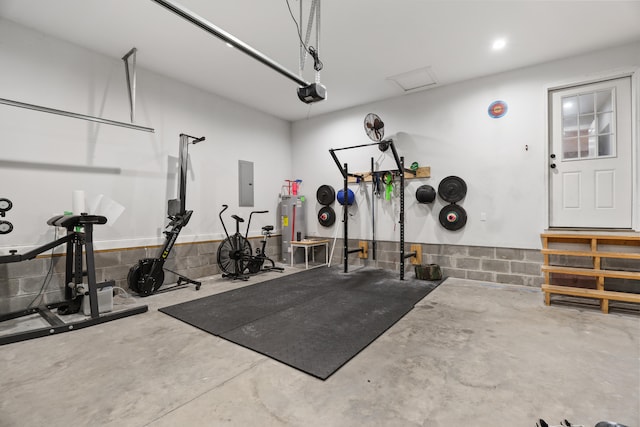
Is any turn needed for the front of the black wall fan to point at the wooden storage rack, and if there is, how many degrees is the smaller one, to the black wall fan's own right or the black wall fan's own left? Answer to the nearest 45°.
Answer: approximately 90° to the black wall fan's own left

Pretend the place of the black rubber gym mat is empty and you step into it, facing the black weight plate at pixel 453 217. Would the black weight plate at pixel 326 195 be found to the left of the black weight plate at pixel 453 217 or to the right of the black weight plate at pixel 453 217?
left

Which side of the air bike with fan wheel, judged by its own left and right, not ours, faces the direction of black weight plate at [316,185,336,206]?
back

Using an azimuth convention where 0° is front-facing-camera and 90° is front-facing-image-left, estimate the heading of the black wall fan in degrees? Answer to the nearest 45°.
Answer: approximately 45°

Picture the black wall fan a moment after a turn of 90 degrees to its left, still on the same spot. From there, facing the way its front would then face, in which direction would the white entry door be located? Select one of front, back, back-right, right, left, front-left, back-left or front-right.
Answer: front-left

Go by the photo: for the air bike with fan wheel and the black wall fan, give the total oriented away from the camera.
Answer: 0

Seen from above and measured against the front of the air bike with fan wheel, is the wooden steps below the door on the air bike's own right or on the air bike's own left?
on the air bike's own left

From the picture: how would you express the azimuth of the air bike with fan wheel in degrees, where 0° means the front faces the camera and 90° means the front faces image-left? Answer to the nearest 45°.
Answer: approximately 45°

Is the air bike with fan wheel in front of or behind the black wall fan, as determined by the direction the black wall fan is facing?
in front

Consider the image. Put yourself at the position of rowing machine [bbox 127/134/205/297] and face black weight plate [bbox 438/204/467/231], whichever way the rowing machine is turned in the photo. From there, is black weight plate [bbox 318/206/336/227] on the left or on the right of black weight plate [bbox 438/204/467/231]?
left
